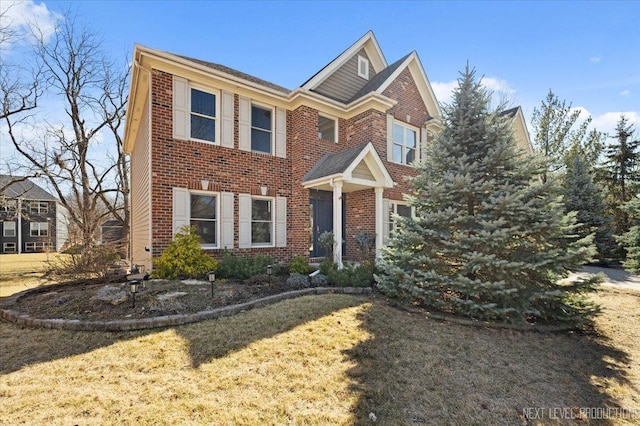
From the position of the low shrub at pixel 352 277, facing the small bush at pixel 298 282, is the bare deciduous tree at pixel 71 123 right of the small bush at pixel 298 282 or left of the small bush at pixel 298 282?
right

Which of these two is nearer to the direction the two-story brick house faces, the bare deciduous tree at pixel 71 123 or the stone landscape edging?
the stone landscape edging

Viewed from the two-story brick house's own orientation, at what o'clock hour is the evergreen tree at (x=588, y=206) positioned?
The evergreen tree is roughly at 10 o'clock from the two-story brick house.

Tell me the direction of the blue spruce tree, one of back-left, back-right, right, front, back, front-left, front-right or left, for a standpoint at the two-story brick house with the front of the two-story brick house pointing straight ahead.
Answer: front

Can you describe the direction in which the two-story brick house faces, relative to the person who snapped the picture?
facing the viewer and to the right of the viewer

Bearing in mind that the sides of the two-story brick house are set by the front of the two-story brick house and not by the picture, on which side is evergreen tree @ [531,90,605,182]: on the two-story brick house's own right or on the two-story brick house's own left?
on the two-story brick house's own left

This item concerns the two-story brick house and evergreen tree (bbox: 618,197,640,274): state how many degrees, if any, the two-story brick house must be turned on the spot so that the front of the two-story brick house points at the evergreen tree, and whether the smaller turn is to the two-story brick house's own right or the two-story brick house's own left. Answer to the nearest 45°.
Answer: approximately 45° to the two-story brick house's own left

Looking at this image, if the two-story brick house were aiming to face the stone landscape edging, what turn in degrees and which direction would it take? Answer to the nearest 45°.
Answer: approximately 45° to its right
